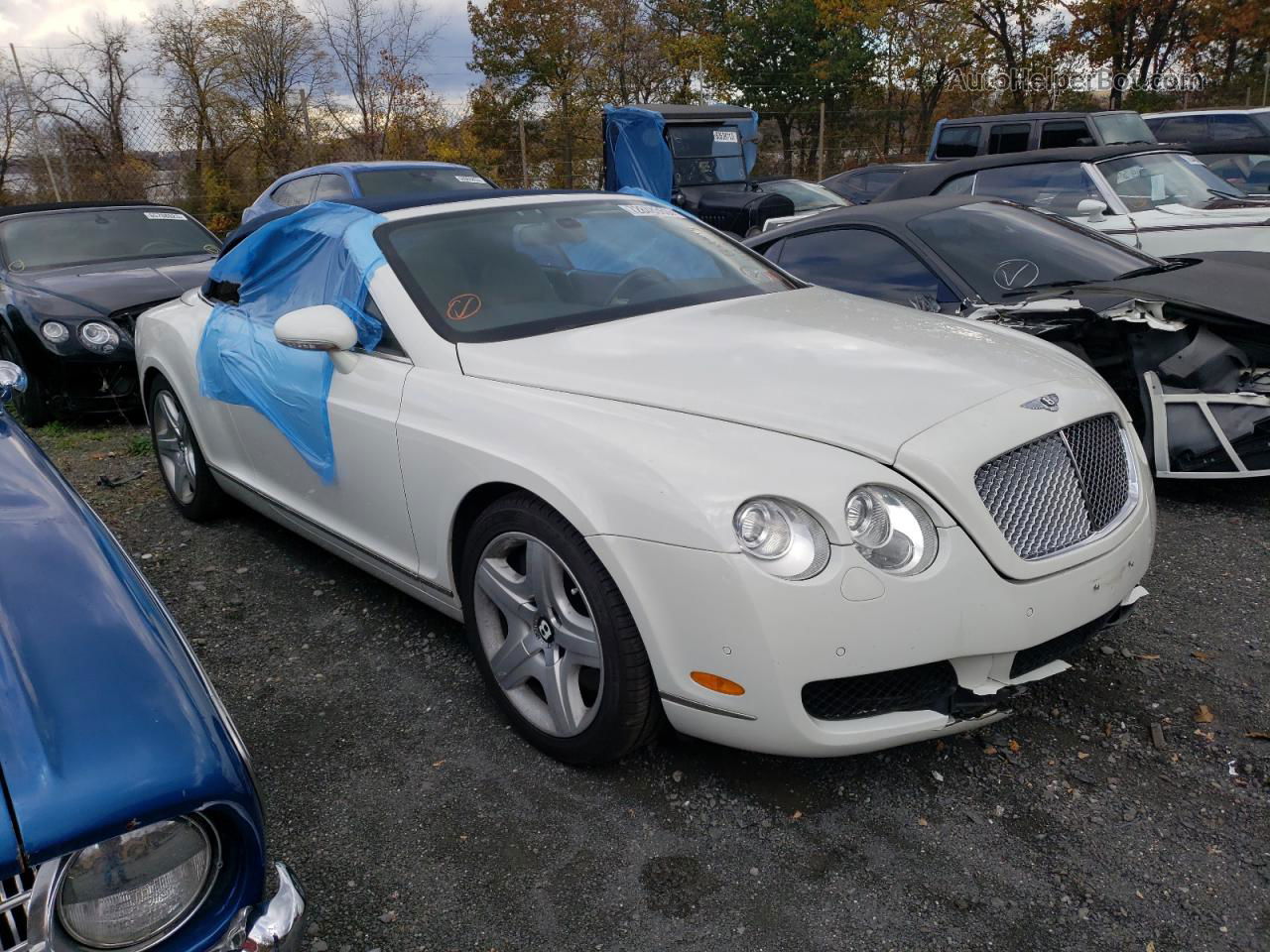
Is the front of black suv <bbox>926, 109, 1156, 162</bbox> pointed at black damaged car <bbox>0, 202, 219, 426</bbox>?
no

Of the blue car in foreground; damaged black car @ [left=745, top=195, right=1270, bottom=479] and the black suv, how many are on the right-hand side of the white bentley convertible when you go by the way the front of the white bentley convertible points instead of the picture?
1

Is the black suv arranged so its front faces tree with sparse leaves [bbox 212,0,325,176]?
no

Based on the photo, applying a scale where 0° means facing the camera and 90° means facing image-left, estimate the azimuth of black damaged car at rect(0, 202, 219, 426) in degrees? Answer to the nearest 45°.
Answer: approximately 315°

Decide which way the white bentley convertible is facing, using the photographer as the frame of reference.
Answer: facing the viewer and to the right of the viewer

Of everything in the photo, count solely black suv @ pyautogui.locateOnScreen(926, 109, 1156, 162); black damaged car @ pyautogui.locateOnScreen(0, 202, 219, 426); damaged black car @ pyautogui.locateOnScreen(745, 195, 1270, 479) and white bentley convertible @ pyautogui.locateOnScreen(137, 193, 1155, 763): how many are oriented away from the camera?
0

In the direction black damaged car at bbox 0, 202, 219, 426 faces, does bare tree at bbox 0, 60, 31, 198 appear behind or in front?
behind

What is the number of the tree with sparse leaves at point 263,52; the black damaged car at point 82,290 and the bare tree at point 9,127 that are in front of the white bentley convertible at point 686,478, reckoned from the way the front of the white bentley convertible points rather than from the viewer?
0

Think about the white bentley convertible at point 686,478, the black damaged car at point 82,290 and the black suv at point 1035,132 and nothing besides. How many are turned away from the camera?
0

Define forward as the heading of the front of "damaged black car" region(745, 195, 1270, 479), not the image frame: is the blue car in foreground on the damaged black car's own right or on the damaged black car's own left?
on the damaged black car's own right

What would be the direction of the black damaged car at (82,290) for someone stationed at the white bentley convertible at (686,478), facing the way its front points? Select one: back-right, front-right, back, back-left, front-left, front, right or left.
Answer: back

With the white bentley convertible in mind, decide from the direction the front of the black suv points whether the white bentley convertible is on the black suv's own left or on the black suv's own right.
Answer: on the black suv's own right

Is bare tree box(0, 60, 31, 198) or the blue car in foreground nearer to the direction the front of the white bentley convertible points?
the blue car in foreground
